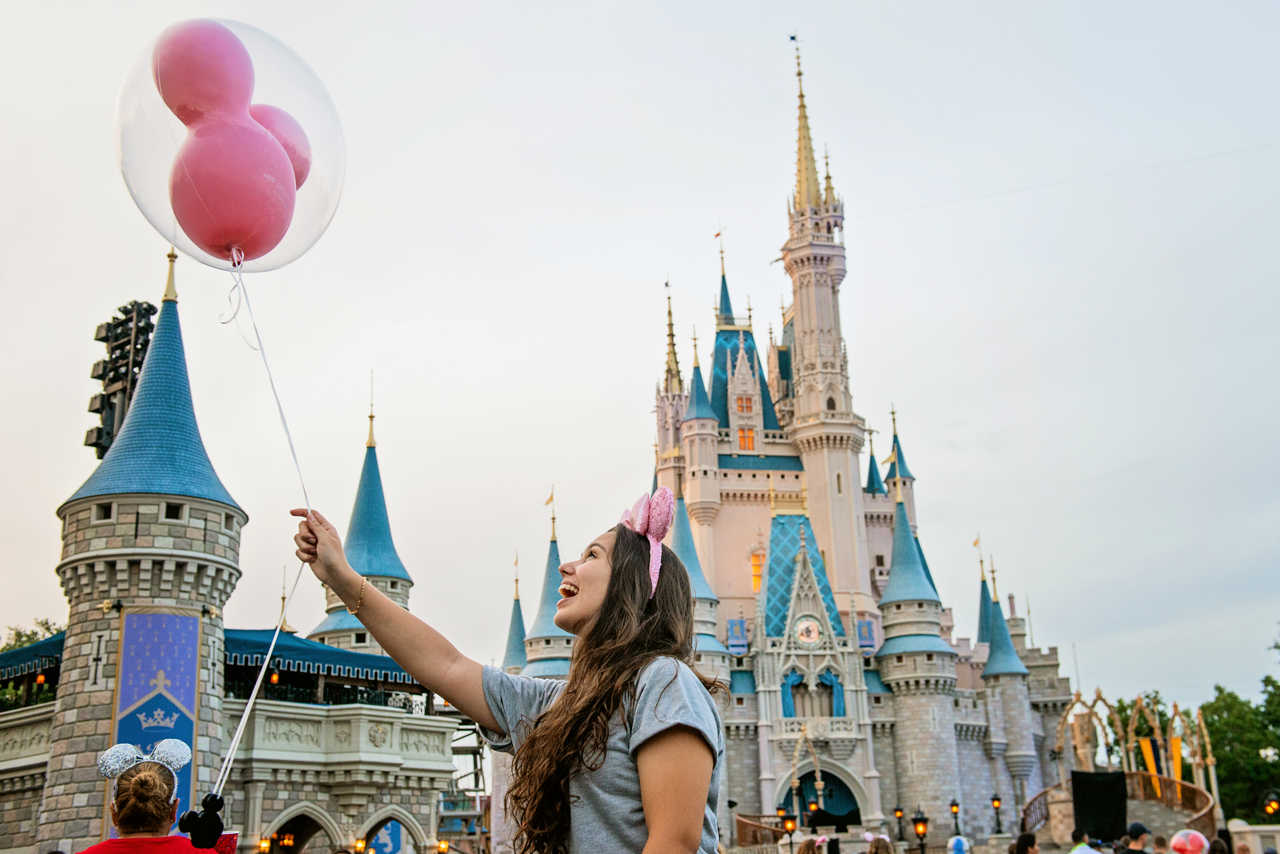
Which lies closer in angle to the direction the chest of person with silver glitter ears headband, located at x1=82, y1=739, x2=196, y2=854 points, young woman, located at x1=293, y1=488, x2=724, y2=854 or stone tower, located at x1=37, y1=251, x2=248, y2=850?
the stone tower

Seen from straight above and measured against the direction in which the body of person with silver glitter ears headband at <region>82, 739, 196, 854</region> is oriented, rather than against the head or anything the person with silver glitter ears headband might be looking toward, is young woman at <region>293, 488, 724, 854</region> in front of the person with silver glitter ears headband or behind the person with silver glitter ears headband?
behind

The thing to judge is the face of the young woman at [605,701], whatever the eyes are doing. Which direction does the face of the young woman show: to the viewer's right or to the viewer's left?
to the viewer's left

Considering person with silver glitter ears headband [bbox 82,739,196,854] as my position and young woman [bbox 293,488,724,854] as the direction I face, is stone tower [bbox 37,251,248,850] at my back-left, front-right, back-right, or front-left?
back-left

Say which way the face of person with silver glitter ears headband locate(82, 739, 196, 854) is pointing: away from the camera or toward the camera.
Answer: away from the camera

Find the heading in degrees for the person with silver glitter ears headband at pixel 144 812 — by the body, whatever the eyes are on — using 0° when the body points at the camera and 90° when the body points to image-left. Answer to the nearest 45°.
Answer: approximately 180°

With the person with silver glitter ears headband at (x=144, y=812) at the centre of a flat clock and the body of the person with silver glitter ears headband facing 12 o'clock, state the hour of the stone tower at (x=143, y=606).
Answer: The stone tower is roughly at 12 o'clock from the person with silver glitter ears headband.

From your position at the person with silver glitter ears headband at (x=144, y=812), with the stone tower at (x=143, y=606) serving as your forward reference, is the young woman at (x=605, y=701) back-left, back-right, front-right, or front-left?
back-right
